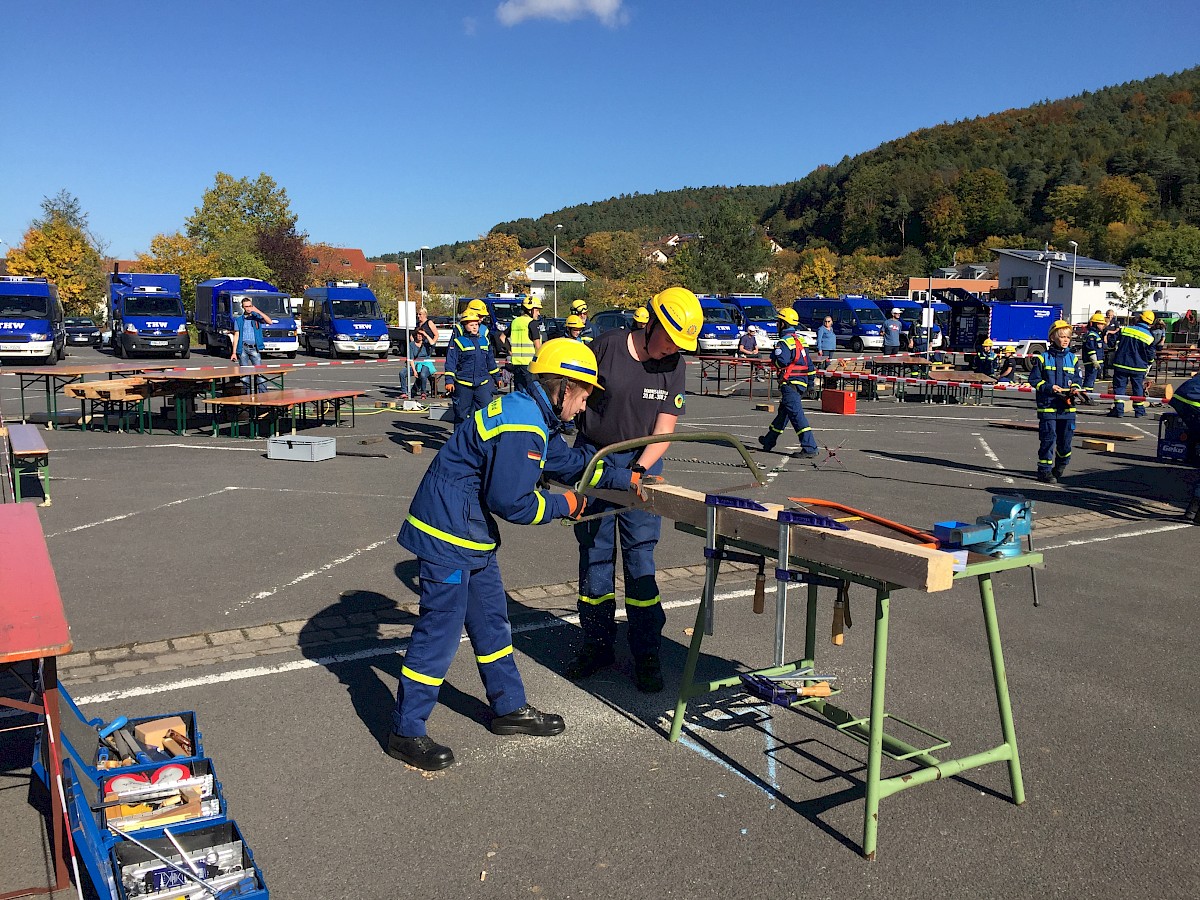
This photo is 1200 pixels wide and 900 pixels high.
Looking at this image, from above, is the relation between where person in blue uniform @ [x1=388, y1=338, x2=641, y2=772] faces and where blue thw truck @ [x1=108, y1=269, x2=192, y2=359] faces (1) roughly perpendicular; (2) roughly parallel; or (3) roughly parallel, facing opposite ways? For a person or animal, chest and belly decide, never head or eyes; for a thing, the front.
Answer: roughly perpendicular

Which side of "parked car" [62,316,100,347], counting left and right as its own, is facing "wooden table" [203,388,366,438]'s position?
front

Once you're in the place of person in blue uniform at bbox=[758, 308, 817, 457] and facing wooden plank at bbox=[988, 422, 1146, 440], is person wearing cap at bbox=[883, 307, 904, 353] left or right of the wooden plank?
left

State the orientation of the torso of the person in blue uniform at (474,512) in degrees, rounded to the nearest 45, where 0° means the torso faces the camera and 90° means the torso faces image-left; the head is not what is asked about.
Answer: approximately 270°

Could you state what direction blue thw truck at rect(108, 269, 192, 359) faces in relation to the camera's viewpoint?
facing the viewer

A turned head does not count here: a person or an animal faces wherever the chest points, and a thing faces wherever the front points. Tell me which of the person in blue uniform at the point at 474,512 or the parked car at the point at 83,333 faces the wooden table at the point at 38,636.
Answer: the parked car

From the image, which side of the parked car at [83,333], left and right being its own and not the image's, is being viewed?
front

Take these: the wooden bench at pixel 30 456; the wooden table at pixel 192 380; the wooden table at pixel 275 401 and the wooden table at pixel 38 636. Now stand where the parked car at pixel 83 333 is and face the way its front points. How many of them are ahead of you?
4

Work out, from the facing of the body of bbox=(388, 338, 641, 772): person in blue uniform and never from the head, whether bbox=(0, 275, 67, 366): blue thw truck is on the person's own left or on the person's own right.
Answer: on the person's own left

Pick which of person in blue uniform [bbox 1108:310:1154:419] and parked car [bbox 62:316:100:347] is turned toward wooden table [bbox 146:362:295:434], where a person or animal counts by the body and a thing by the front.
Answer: the parked car
